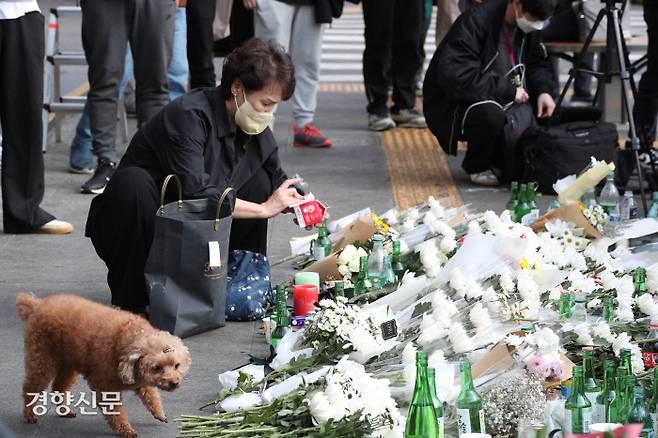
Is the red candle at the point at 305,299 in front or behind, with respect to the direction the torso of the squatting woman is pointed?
in front

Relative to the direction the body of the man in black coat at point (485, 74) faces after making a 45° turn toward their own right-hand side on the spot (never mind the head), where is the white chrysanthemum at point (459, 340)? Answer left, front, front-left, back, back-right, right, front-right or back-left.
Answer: front

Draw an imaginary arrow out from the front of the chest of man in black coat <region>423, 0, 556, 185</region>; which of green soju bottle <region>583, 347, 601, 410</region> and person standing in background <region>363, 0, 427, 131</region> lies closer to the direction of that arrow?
the green soju bottle

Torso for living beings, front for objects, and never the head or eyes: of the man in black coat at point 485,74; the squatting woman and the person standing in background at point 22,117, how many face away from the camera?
0

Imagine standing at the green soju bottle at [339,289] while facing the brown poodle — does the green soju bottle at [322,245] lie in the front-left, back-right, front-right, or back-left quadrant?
back-right

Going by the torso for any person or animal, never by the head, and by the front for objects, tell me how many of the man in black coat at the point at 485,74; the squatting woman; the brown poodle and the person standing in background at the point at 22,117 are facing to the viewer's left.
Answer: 0

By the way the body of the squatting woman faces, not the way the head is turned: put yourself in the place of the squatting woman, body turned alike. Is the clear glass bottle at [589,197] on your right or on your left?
on your left

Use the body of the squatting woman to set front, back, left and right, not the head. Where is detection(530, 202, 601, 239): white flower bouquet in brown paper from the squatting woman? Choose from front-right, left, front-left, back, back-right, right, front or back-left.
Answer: front-left

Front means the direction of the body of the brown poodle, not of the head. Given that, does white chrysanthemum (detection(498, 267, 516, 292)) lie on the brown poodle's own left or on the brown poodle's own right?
on the brown poodle's own left

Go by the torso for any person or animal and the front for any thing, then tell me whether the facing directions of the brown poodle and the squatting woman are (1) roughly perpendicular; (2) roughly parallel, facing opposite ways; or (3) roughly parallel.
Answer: roughly parallel

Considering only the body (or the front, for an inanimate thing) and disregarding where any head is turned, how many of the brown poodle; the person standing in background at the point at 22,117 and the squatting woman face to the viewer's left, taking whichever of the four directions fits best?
0

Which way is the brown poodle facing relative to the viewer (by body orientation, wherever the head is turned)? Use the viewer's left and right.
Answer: facing the viewer and to the right of the viewer

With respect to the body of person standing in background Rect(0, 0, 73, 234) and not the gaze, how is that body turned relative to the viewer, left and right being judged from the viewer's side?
facing to the right of the viewer

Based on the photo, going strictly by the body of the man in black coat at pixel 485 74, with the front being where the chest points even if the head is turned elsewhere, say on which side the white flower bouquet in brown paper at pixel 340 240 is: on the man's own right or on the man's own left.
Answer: on the man's own right

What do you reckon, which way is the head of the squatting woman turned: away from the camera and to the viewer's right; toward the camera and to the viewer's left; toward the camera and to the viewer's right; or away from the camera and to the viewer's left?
toward the camera and to the viewer's right

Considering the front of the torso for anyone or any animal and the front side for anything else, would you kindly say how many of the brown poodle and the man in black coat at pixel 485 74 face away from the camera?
0
